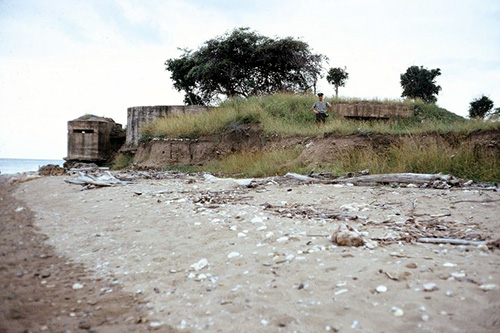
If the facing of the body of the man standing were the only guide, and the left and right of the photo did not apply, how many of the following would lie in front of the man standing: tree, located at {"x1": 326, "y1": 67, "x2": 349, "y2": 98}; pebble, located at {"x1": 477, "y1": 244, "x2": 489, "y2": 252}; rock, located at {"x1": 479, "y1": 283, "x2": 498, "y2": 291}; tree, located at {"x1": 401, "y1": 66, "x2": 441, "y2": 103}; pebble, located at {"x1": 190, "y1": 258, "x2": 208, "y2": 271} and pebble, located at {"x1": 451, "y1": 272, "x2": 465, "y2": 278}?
4

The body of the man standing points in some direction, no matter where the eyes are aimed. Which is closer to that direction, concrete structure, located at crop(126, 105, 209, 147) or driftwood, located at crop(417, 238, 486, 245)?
the driftwood

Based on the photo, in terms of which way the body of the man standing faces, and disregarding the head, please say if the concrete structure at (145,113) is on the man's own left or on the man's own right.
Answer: on the man's own right

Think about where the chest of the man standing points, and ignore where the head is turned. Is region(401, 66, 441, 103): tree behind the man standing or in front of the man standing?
behind

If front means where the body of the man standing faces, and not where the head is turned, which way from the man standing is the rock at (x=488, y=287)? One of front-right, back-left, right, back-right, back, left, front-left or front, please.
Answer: front

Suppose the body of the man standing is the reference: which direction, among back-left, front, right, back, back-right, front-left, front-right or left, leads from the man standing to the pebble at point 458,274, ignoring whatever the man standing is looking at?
front

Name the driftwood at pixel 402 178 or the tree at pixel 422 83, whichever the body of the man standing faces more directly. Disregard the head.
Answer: the driftwood

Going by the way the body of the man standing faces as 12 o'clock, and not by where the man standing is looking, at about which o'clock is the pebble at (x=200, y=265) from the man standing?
The pebble is roughly at 12 o'clock from the man standing.

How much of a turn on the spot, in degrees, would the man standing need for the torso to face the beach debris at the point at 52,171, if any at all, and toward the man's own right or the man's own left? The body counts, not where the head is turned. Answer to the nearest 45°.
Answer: approximately 90° to the man's own right

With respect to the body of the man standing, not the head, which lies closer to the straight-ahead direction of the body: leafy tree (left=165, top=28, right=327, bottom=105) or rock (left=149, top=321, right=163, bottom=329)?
the rock

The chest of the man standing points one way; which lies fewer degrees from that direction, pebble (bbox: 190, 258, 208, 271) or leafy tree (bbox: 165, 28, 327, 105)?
the pebble

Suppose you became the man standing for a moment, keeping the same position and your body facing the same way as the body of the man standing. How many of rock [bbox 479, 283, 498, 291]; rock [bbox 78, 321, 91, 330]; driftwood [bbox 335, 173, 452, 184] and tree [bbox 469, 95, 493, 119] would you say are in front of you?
3

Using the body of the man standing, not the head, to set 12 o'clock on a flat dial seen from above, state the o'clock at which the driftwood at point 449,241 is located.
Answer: The driftwood is roughly at 12 o'clock from the man standing.

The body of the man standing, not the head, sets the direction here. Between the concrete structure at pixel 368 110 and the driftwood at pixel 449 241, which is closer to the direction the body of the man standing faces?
the driftwood

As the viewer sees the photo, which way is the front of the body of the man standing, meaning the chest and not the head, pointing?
toward the camera

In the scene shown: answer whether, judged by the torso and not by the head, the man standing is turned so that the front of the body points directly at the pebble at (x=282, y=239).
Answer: yes

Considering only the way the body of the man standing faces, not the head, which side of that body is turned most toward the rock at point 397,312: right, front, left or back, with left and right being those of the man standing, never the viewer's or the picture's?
front

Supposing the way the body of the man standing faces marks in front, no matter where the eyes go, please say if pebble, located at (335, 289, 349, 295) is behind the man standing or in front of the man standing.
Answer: in front
